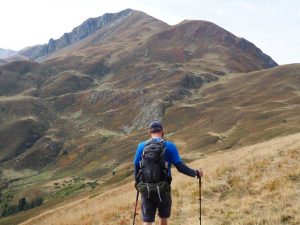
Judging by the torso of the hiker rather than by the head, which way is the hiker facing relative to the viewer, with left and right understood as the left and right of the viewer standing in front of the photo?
facing away from the viewer
